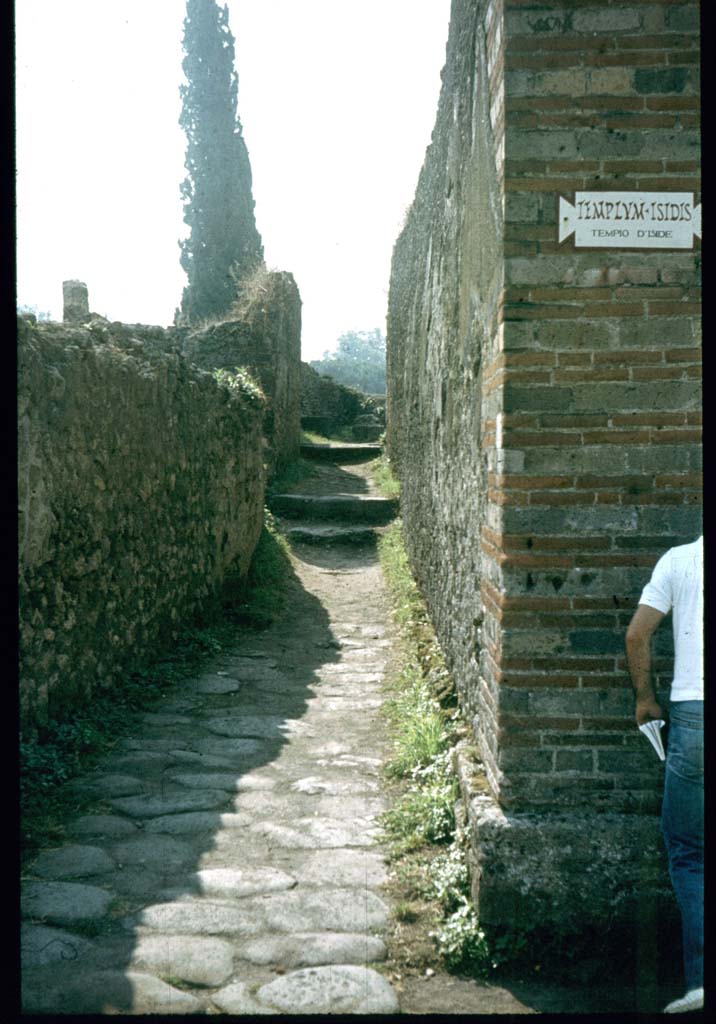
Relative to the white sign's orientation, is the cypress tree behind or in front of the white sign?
behind

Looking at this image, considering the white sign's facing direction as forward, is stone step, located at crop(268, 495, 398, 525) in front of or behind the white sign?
behind

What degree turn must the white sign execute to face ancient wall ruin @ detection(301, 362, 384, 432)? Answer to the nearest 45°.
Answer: approximately 180°

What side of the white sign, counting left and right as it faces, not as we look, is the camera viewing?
front

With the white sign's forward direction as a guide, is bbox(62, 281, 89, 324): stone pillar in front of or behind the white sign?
behind

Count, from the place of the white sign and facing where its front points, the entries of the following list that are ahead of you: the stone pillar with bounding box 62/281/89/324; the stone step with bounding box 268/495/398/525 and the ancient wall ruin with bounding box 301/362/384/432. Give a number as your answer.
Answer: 0

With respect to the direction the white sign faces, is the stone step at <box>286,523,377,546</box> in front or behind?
behind

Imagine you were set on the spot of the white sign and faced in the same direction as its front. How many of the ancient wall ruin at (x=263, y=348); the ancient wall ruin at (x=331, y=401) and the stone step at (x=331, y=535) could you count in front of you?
0
